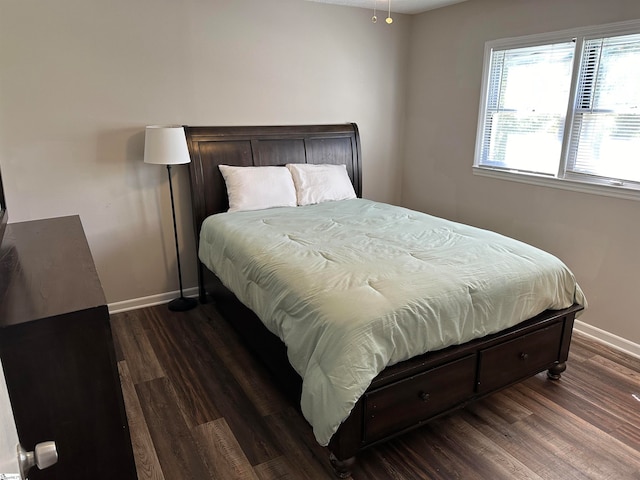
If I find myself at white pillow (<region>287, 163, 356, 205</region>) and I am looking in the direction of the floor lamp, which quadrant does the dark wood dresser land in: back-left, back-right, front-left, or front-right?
front-left

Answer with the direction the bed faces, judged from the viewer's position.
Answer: facing the viewer and to the right of the viewer

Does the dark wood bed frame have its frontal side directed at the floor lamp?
no

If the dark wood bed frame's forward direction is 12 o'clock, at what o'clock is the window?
The window is roughly at 9 o'clock from the dark wood bed frame.

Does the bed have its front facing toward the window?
no

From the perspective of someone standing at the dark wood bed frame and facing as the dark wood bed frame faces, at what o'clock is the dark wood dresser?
The dark wood dresser is roughly at 3 o'clock from the dark wood bed frame.

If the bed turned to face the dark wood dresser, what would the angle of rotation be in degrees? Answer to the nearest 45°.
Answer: approximately 90° to its right
